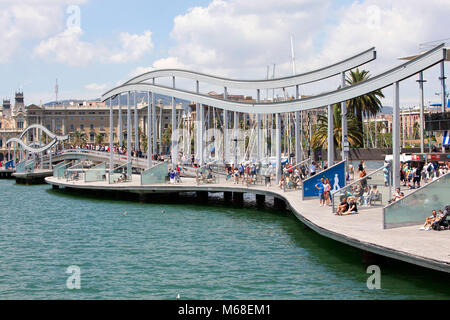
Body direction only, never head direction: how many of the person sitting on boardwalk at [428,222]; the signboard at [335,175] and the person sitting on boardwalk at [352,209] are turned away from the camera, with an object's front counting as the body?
0

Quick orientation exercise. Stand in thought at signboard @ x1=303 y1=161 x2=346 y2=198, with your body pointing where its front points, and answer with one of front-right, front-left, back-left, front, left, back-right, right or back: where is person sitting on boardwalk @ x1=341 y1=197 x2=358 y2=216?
front-left

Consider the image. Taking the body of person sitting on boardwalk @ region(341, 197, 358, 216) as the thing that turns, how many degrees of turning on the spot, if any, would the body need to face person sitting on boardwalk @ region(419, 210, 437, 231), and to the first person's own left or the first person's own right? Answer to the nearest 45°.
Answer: approximately 90° to the first person's own left

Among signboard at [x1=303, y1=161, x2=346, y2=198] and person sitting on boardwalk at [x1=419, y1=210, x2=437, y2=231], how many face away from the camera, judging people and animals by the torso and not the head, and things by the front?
0

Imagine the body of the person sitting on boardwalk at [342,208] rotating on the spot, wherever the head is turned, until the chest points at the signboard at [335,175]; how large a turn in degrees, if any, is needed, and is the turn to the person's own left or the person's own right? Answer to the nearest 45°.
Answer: approximately 135° to the person's own right

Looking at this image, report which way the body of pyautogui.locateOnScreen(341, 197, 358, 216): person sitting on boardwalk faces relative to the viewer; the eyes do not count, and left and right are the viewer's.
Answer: facing the viewer and to the left of the viewer

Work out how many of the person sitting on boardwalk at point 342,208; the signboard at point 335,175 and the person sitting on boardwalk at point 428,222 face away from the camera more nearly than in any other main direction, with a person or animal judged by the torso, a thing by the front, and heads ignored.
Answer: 0

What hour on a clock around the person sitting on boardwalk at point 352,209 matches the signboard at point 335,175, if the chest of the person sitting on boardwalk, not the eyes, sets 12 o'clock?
The signboard is roughly at 4 o'clock from the person sitting on boardwalk.
